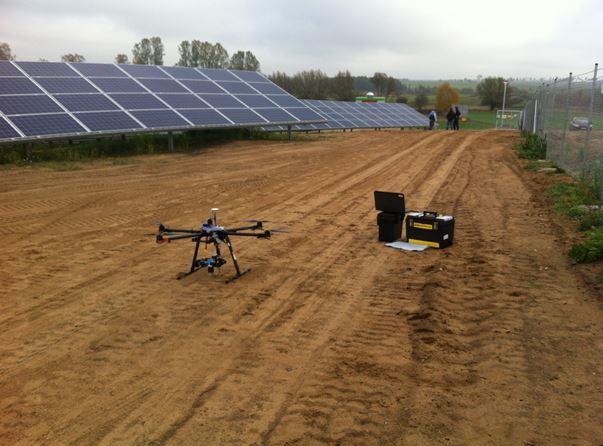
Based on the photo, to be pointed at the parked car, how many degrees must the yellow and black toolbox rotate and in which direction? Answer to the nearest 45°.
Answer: approximately 180°

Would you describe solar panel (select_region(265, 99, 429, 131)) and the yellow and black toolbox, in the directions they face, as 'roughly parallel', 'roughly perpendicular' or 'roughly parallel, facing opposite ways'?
roughly perpendicular

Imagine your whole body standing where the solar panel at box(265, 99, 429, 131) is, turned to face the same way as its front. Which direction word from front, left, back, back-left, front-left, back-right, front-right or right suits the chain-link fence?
front-right

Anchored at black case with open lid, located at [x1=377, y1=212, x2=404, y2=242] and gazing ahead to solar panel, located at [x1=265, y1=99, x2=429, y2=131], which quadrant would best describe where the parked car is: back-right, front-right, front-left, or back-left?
front-right

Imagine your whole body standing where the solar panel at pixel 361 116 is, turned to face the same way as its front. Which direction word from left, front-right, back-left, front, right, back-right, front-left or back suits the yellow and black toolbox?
front-right

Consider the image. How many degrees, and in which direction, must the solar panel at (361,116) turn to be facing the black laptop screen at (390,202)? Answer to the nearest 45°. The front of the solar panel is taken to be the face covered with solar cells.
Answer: approximately 45° to its right

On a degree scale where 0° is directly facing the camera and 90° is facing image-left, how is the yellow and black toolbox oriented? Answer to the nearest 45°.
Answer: approximately 45°

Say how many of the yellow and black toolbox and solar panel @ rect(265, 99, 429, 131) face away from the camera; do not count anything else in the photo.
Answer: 0

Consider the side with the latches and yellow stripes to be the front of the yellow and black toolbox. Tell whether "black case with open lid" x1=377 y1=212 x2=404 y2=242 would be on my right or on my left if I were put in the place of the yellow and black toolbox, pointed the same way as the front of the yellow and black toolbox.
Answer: on my right

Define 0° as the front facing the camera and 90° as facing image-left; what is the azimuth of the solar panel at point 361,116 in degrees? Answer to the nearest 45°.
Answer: approximately 315°

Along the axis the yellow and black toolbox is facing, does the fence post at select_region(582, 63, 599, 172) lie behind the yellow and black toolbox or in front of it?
behind
